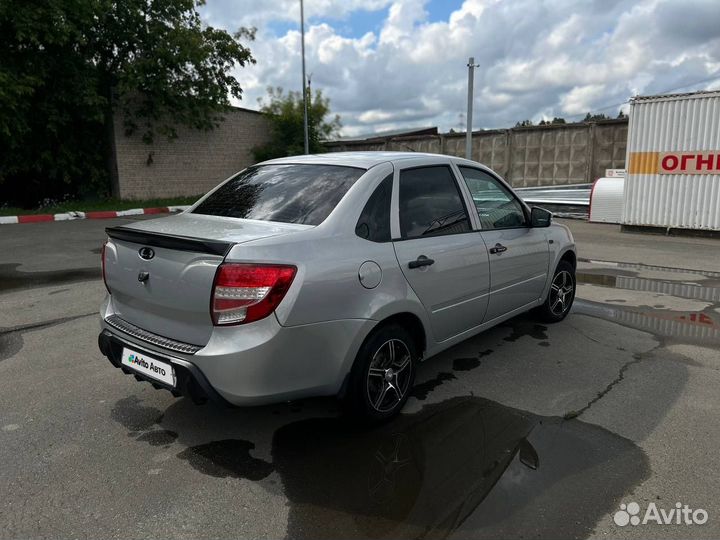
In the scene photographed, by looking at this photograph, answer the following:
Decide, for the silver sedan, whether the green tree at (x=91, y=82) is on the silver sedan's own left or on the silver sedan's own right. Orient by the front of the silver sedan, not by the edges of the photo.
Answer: on the silver sedan's own left

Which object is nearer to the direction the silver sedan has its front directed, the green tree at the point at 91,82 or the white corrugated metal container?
the white corrugated metal container

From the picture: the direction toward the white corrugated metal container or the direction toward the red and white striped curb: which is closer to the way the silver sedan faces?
the white corrugated metal container

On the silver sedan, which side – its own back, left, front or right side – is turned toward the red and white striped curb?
left

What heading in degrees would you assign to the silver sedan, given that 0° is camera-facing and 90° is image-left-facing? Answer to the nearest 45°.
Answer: approximately 225°

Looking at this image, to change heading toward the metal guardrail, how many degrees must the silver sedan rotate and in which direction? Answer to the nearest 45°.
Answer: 0° — it already faces it

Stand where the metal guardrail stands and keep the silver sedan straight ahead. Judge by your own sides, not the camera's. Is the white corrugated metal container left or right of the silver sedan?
left

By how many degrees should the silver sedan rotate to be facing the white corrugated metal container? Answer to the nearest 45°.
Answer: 0° — it already faces it
